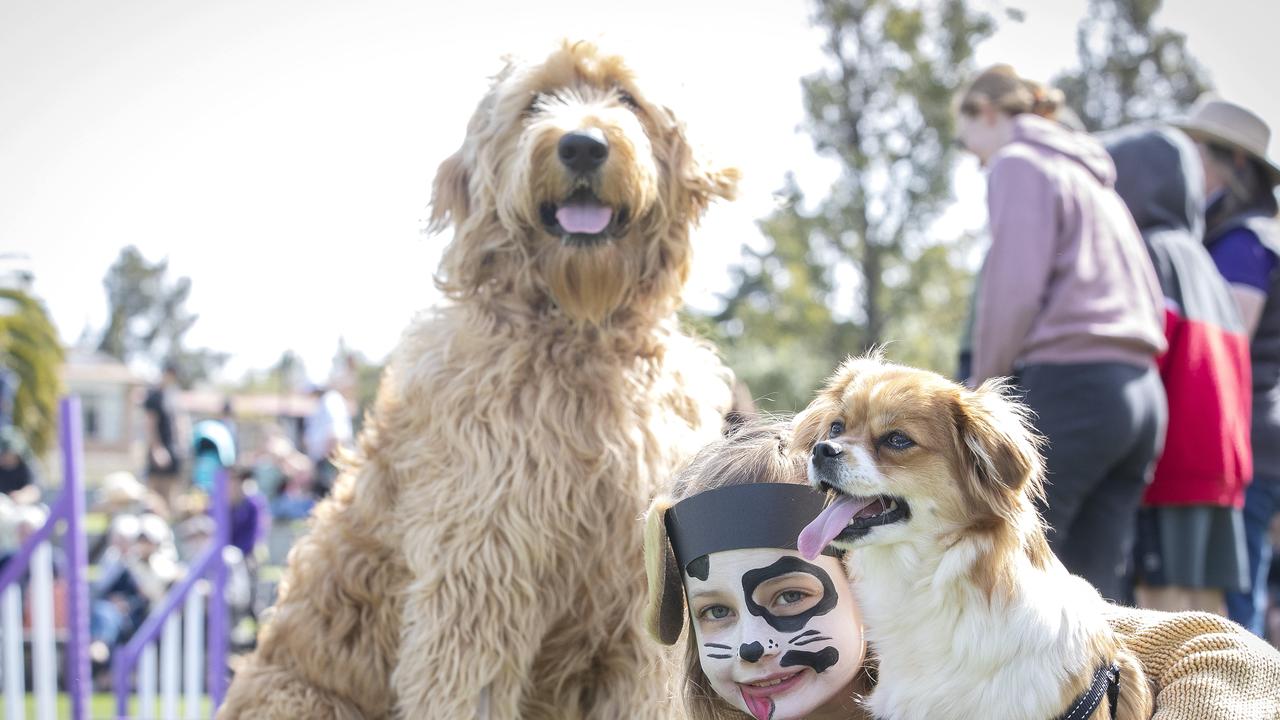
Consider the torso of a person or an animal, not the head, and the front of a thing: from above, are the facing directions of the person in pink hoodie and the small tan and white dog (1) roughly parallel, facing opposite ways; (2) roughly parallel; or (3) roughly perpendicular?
roughly perpendicular

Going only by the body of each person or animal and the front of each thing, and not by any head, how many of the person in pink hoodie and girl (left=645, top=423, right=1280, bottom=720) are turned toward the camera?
1

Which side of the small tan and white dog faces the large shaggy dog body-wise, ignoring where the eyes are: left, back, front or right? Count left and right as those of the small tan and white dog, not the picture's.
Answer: right

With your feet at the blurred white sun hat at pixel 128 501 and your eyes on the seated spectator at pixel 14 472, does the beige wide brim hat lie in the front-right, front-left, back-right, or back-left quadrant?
back-left

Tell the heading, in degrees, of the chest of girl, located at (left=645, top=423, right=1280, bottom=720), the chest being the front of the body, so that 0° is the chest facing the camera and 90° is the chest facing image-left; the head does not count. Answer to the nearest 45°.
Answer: approximately 0°

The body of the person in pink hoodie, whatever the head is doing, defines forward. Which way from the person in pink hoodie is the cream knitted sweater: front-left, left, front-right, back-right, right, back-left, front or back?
back-left

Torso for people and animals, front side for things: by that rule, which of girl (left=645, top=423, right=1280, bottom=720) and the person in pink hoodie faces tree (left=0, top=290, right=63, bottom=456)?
the person in pink hoodie

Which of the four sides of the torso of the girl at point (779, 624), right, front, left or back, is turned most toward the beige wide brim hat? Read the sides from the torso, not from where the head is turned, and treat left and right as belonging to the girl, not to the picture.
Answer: back

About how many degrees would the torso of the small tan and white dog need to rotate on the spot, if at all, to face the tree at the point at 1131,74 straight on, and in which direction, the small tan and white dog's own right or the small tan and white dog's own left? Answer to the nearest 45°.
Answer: approximately 135° to the small tan and white dog's own right

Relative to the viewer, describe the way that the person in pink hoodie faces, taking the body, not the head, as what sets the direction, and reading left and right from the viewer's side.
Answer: facing away from the viewer and to the left of the viewer

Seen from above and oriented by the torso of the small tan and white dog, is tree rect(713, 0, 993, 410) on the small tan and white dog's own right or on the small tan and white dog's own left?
on the small tan and white dog's own right

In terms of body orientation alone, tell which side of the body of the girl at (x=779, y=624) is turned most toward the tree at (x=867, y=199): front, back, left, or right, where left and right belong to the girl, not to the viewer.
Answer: back
